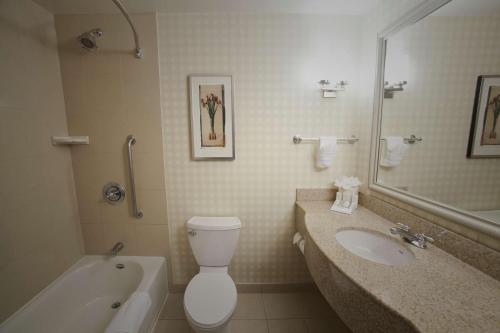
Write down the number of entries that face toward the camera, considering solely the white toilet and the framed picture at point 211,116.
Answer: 2

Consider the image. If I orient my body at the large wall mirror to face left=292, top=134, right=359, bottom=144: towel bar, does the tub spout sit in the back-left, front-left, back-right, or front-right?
front-left

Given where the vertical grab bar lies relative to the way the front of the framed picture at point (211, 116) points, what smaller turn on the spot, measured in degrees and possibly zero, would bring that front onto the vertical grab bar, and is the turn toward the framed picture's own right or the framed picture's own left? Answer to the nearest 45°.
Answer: approximately 90° to the framed picture's own right

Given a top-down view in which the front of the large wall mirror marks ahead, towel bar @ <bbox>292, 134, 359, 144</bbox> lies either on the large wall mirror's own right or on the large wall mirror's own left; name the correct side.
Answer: on the large wall mirror's own right

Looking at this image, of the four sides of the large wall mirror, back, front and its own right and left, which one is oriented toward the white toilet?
front

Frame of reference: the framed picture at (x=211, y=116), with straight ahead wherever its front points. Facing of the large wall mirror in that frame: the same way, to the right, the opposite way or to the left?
to the right

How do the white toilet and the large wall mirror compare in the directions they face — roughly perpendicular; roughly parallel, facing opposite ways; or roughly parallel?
roughly perpendicular

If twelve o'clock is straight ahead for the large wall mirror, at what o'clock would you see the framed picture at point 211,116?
The framed picture is roughly at 1 o'clock from the large wall mirror.

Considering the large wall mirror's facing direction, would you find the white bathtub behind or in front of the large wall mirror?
in front

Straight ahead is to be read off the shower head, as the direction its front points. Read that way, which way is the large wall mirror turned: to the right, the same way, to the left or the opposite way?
to the right

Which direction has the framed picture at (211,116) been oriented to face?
toward the camera

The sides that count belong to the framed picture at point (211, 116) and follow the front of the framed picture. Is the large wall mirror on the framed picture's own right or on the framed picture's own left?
on the framed picture's own left

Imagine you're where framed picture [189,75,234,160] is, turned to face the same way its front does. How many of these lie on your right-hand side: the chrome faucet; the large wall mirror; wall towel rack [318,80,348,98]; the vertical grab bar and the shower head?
2
